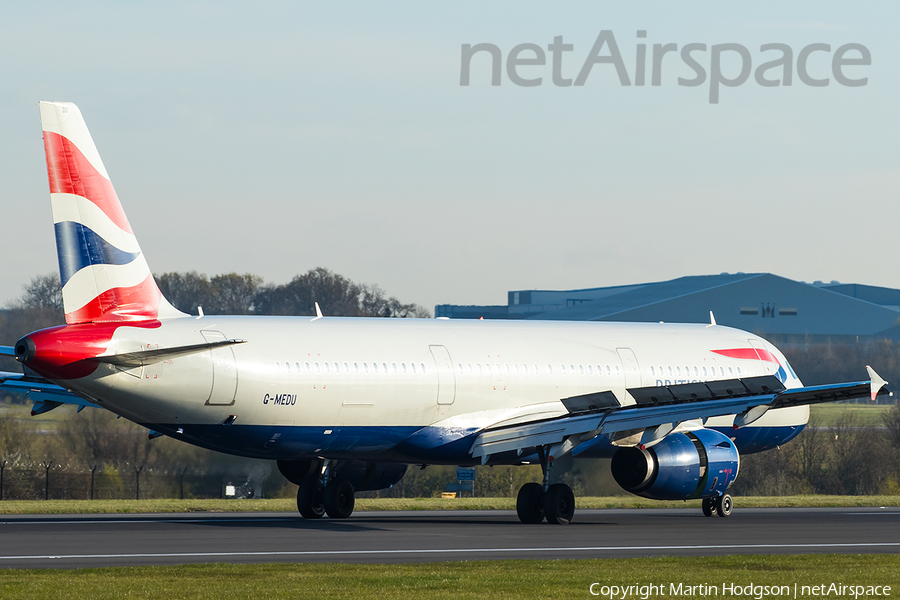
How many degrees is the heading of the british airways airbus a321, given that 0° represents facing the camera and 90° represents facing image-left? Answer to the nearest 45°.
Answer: approximately 225°
